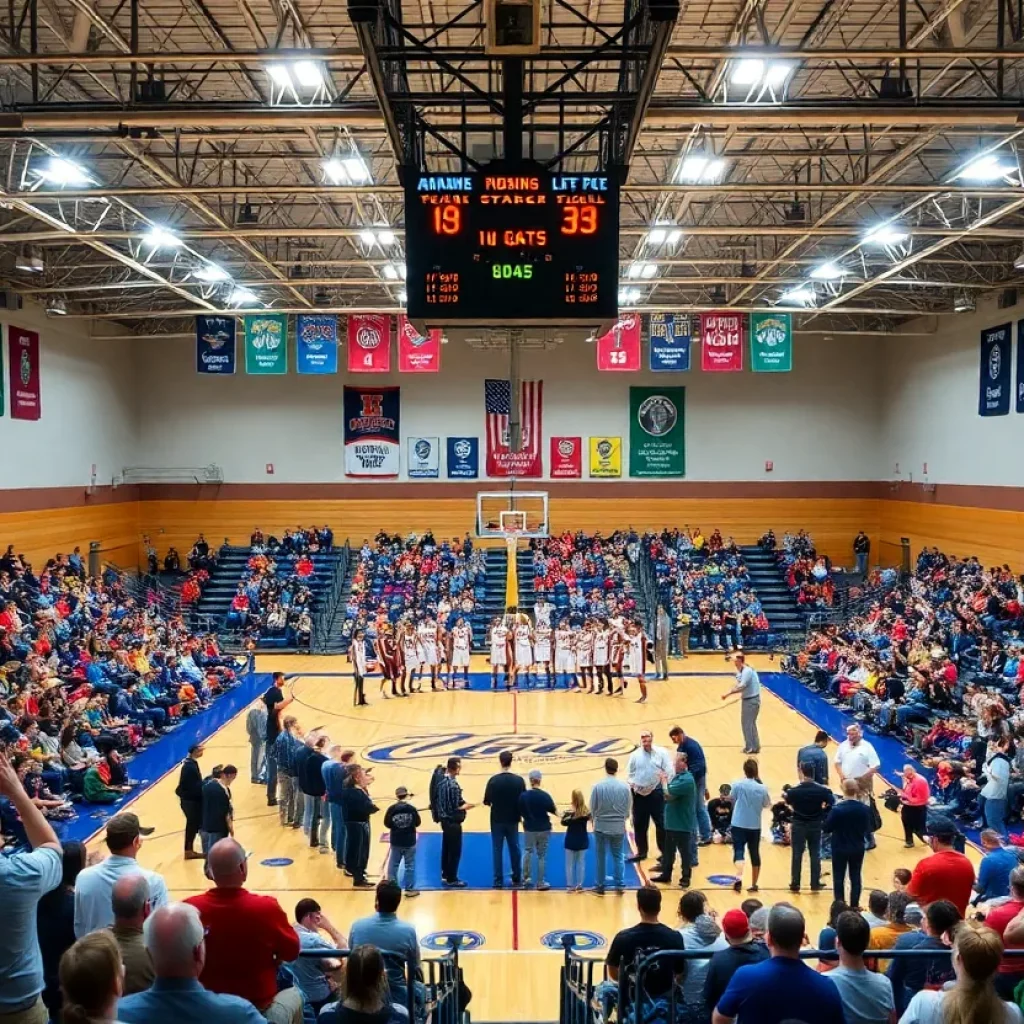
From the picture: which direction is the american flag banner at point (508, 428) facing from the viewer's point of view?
toward the camera

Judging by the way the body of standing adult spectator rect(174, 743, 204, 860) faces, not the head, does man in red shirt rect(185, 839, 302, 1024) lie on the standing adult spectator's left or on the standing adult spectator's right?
on the standing adult spectator's right

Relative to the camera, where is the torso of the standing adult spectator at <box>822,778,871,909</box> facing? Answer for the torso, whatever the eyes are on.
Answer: away from the camera

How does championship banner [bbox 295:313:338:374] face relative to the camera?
toward the camera

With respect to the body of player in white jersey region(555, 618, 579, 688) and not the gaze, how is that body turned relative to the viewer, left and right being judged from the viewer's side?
facing the viewer

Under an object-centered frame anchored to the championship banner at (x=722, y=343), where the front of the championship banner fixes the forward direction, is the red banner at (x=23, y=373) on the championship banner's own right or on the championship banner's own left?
on the championship banner's own right

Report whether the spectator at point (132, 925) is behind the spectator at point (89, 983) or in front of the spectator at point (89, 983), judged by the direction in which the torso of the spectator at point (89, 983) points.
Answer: in front

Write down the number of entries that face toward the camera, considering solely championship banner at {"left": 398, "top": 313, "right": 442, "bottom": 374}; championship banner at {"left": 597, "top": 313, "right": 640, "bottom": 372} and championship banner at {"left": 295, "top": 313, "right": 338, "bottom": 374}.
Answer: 3

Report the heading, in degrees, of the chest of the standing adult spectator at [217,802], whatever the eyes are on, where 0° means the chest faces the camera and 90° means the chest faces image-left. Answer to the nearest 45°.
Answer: approximately 270°

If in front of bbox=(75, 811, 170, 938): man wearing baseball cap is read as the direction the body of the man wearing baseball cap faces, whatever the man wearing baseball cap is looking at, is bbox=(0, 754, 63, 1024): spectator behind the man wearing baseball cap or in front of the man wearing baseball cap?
behind

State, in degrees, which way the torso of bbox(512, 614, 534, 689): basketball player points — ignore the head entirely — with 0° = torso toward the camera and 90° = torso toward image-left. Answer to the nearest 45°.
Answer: approximately 0°

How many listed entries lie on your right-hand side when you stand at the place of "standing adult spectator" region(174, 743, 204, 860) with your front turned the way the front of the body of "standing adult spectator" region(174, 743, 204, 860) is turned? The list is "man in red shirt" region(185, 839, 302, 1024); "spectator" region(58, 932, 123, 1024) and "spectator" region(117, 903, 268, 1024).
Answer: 3

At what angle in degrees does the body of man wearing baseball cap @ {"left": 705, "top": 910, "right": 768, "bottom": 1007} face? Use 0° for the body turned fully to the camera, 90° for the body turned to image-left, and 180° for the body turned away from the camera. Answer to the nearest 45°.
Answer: approximately 180°

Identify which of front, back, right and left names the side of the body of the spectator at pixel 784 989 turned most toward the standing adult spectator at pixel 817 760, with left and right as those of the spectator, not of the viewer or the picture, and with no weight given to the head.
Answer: front

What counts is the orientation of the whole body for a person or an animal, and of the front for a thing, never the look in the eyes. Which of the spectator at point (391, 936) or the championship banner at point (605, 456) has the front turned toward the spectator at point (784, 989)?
the championship banner

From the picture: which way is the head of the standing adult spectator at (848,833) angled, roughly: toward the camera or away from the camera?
away from the camera
